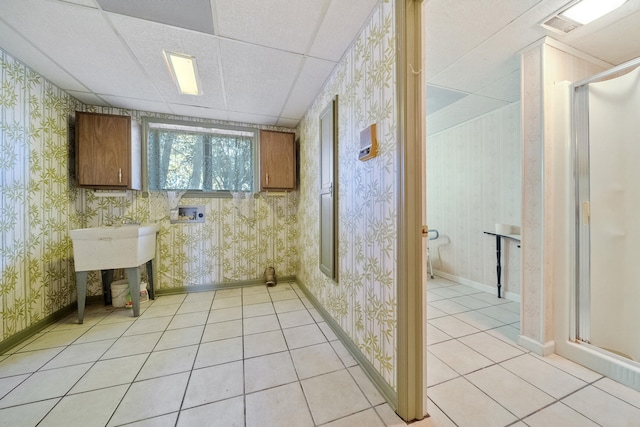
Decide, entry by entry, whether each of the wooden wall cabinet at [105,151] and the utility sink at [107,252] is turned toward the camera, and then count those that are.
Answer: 2

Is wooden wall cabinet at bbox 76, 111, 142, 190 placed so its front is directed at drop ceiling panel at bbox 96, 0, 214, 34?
yes

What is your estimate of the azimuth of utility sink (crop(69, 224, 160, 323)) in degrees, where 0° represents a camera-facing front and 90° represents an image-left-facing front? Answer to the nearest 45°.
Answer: approximately 0°

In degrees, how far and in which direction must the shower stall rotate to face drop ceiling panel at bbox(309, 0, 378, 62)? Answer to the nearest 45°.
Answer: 0° — it already faces it

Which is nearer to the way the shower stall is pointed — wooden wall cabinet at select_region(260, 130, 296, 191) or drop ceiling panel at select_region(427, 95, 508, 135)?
the wooden wall cabinet

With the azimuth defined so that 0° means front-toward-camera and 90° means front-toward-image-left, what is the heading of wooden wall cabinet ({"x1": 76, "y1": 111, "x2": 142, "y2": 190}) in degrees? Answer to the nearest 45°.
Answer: approximately 0°

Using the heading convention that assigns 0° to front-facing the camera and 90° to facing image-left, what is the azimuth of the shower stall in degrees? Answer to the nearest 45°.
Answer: approximately 45°
